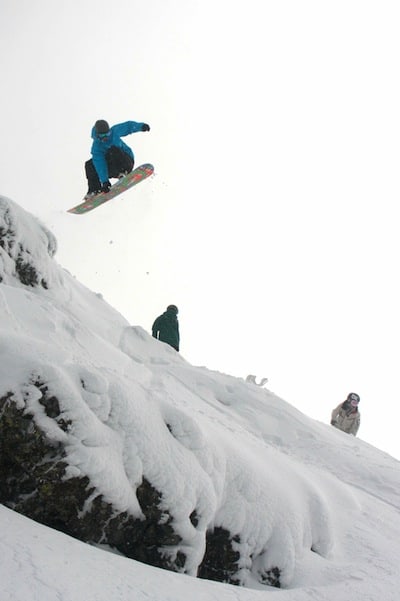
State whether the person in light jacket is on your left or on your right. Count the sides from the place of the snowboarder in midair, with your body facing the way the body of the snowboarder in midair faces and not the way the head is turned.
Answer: on your left

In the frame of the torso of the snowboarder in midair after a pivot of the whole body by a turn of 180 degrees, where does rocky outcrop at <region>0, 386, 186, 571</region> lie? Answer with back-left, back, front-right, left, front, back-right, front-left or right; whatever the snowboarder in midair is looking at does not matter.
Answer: back

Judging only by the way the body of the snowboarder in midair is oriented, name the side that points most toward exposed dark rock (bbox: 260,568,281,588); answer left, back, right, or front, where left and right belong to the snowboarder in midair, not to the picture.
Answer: front

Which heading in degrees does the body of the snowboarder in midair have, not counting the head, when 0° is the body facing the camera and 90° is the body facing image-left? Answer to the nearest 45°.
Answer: approximately 0°

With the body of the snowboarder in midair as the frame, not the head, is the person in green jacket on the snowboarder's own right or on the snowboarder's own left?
on the snowboarder's own left

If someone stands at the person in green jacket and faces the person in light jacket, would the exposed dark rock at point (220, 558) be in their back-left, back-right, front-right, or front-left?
front-right
